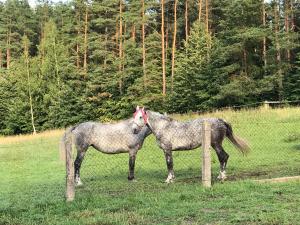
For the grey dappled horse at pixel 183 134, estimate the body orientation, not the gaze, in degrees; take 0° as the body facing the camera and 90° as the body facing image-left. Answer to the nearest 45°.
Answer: approximately 90°

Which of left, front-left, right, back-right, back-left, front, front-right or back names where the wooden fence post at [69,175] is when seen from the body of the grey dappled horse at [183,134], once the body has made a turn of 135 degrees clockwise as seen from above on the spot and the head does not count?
back

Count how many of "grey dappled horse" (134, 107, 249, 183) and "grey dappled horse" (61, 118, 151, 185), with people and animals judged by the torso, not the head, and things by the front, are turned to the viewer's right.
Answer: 1

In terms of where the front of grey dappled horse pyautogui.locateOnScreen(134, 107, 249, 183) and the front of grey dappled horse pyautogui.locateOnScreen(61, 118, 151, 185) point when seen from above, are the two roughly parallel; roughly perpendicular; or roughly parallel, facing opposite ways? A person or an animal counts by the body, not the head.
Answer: roughly parallel, facing opposite ways

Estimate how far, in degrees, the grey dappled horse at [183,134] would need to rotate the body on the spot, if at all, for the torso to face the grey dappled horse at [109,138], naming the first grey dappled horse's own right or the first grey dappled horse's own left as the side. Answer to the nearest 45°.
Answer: approximately 45° to the first grey dappled horse's own right

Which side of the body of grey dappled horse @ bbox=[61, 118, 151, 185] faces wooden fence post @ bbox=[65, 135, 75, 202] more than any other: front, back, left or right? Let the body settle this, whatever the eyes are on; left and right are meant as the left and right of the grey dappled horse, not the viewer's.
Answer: right

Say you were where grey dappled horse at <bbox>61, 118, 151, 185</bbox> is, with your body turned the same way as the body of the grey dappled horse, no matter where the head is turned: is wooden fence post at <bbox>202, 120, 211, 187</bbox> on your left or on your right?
on your right

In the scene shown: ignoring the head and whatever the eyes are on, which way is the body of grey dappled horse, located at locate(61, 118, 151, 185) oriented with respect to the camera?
to the viewer's right

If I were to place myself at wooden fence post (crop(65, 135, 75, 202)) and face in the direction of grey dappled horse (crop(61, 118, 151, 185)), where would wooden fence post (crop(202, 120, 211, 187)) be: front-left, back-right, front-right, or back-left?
front-right
